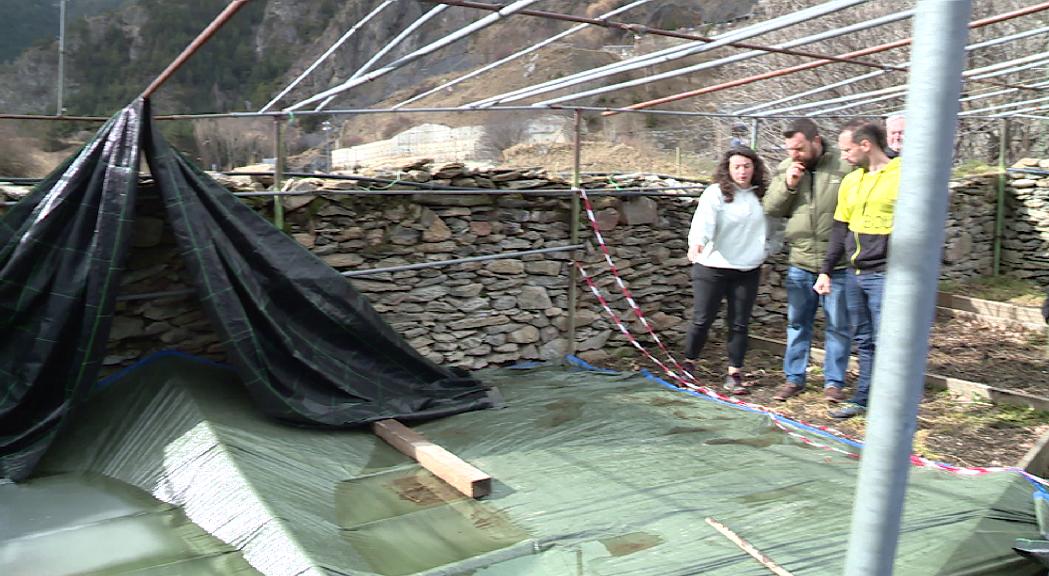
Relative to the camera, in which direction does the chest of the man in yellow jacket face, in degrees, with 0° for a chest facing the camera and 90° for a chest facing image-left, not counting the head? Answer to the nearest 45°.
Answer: approximately 45°

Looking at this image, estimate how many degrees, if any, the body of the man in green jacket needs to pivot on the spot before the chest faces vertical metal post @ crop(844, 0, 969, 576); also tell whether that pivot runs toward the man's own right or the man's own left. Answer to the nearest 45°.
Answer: approximately 45° to the man's own left

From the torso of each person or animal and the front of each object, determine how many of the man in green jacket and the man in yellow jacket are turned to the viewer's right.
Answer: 0

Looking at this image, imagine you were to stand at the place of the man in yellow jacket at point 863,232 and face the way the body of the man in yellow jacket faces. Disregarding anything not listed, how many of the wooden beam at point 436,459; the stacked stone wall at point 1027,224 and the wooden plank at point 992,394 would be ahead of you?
1

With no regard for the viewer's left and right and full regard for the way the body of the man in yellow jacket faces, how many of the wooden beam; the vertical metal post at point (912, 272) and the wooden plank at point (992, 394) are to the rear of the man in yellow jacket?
1

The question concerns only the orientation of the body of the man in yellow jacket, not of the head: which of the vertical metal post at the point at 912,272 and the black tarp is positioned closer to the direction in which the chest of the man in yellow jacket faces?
the black tarp

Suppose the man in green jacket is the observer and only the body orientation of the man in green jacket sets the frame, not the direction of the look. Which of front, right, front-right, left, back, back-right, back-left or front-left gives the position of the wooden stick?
front-left

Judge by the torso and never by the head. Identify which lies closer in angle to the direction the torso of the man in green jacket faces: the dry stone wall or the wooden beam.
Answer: the wooden beam

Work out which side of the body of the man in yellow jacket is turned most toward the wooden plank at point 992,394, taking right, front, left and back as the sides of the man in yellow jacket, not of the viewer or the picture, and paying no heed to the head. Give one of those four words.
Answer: back

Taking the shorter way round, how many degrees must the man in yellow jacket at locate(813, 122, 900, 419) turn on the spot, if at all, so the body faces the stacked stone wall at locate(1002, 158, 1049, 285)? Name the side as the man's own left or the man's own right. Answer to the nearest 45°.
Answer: approximately 135° to the man's own right

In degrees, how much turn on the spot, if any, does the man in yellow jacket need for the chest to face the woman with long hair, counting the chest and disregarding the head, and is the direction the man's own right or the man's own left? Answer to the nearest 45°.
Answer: approximately 90° to the man's own right
